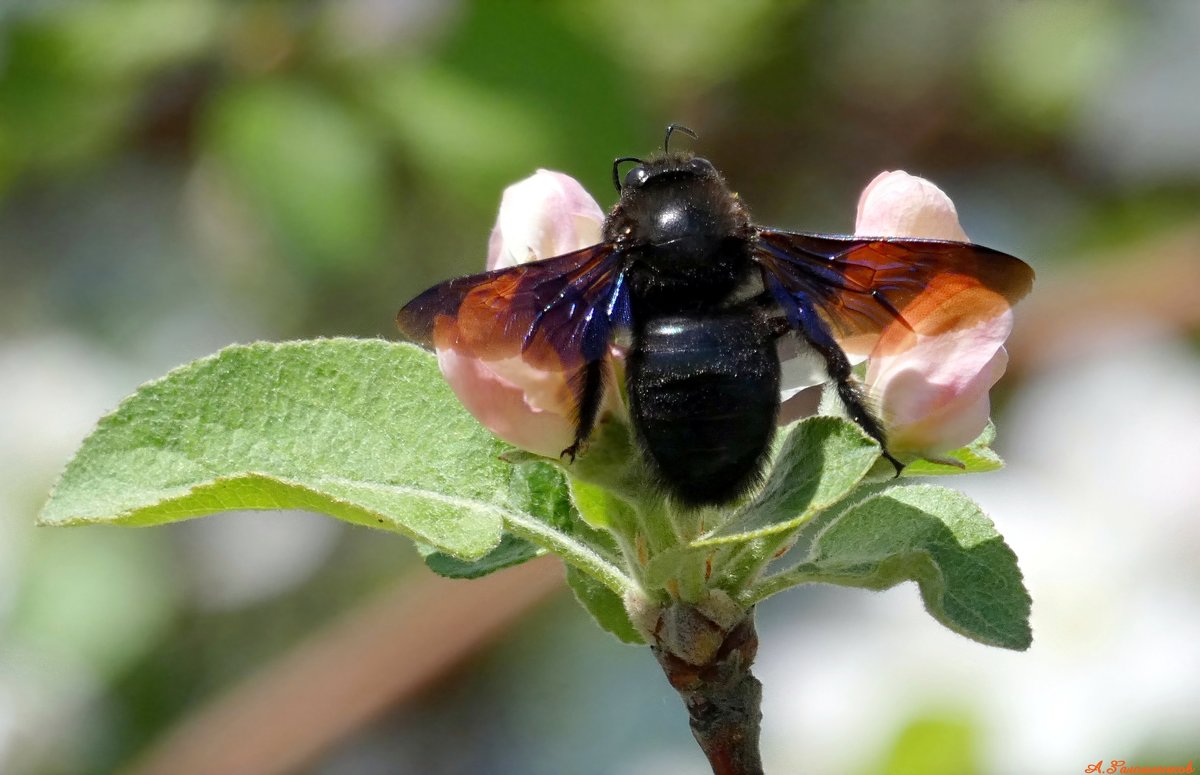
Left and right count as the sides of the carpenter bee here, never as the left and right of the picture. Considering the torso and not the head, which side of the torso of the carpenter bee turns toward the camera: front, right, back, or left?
back
